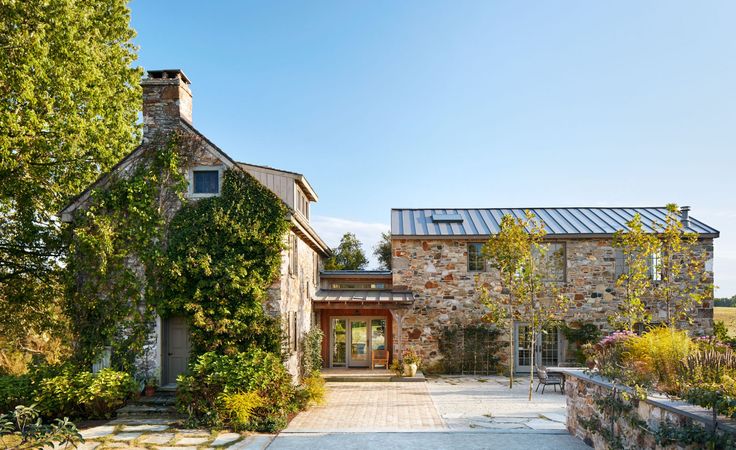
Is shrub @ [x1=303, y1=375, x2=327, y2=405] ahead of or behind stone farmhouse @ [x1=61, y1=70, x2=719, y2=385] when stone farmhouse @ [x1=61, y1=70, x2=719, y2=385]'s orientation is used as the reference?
ahead

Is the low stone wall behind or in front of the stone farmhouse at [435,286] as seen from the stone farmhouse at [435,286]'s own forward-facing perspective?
in front

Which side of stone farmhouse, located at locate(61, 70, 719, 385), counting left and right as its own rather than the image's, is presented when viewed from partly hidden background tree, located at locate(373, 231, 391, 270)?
back

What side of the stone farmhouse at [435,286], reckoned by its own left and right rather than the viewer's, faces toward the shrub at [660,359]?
front

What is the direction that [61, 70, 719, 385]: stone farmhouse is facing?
toward the camera
